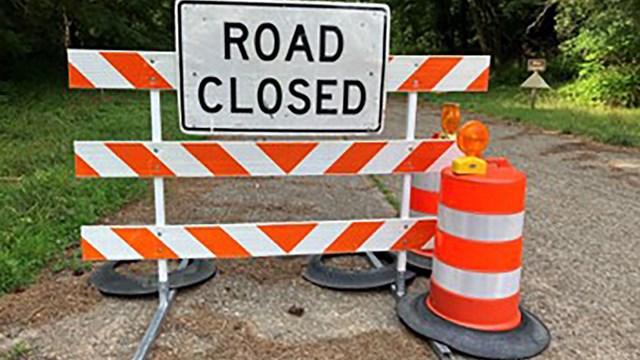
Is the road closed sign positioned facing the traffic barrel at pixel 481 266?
no

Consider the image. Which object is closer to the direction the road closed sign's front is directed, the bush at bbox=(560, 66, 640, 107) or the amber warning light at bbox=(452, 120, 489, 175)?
the amber warning light

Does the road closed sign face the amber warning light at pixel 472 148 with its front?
no

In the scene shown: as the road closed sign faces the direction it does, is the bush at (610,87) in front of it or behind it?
behind

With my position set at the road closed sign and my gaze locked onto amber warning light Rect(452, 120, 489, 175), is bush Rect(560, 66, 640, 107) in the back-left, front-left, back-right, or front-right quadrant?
front-left

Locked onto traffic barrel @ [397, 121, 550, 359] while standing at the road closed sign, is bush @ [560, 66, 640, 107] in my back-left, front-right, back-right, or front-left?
front-left

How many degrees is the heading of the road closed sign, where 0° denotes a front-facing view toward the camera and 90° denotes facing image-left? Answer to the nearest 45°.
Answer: approximately 0°

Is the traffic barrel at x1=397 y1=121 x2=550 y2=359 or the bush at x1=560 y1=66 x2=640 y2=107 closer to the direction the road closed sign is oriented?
the traffic barrel
